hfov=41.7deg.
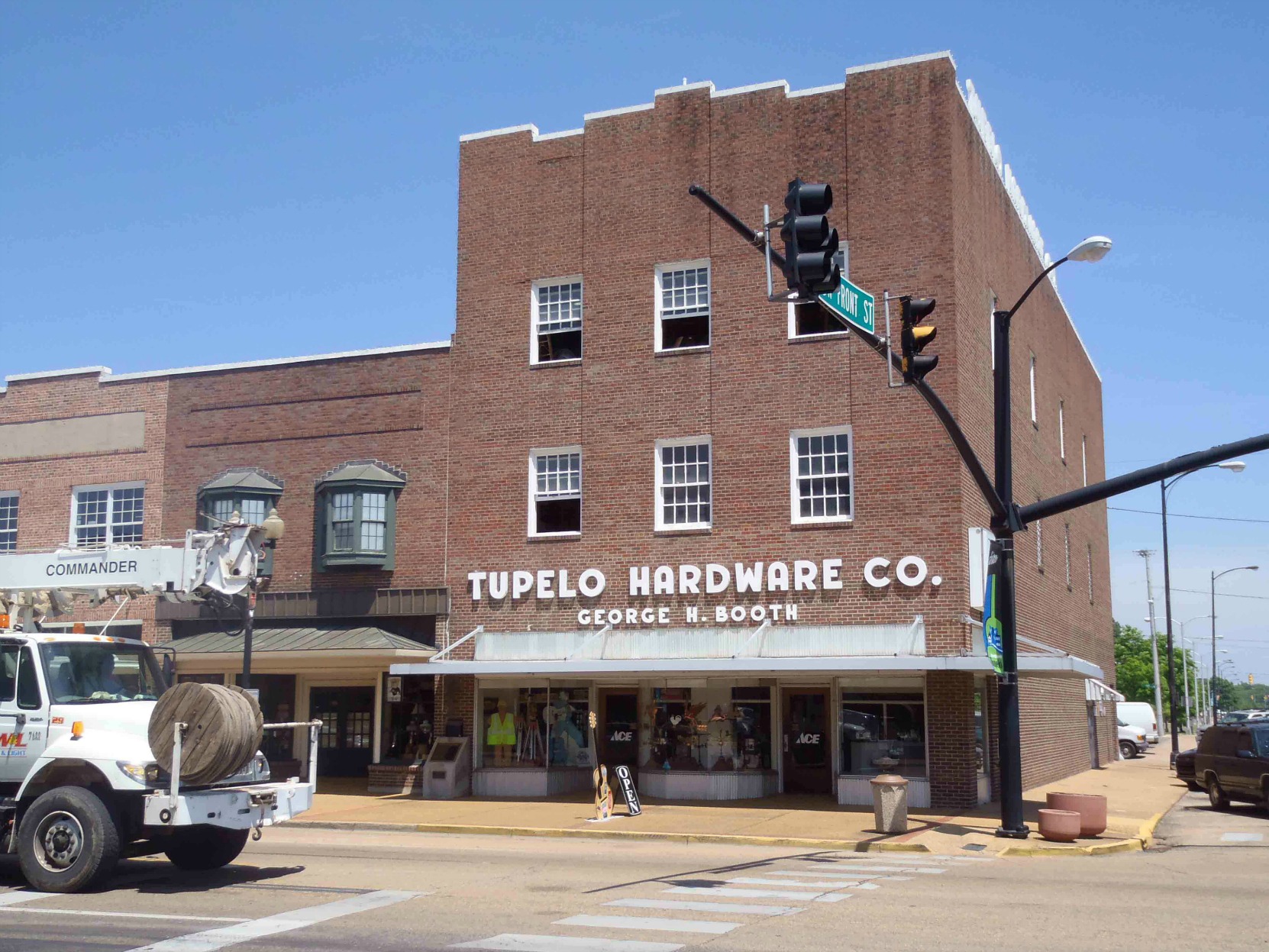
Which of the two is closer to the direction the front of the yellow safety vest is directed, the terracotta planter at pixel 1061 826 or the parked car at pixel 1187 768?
the terracotta planter

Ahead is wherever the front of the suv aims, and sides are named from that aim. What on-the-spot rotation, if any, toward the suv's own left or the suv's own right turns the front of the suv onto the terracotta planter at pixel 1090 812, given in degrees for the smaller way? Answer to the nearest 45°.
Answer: approximately 45° to the suv's own right

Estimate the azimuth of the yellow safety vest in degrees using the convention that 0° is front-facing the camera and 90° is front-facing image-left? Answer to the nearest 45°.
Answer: approximately 0°

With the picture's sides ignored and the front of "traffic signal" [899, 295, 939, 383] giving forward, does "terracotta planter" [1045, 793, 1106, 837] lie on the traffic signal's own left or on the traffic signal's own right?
on the traffic signal's own left

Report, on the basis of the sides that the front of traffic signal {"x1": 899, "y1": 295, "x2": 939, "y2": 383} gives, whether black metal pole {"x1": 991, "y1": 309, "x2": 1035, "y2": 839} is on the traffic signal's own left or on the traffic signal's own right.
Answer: on the traffic signal's own left

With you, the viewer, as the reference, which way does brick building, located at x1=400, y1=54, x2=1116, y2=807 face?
facing the viewer

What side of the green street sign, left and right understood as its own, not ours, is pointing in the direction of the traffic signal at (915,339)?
left
